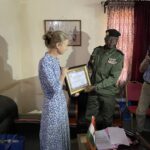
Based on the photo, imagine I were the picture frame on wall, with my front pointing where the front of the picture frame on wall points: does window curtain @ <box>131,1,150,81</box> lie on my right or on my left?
on my left

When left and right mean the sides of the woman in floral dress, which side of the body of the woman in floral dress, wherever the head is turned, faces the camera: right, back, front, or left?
right

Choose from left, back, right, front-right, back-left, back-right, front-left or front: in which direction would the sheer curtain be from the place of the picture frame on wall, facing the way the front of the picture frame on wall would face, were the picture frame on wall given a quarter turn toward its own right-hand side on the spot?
back

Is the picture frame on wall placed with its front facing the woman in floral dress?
yes

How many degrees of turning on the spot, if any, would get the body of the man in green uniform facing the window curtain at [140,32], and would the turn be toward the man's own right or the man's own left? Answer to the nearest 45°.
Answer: approximately 180°

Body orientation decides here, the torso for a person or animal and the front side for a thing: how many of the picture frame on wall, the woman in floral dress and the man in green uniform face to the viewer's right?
1

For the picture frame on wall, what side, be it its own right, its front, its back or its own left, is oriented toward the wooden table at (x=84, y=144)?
front

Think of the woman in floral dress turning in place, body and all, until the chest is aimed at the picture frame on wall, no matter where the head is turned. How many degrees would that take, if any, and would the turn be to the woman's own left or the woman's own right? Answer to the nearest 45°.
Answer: approximately 90° to the woman's own left

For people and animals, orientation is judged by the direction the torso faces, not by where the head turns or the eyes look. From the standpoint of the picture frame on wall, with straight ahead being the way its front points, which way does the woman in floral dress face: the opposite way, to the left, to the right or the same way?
to the left

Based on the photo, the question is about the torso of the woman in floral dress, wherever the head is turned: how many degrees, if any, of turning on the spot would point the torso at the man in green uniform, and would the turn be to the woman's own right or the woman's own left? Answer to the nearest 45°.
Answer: approximately 45° to the woman's own left

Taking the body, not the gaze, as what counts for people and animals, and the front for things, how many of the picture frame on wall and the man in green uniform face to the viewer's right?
0

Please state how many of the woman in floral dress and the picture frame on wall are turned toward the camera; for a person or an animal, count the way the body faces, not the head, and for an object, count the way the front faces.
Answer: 1

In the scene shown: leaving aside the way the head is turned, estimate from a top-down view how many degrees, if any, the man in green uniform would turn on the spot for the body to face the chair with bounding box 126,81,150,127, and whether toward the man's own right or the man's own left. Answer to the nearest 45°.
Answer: approximately 180°

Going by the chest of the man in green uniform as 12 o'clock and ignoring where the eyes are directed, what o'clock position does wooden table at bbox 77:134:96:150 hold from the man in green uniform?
The wooden table is roughly at 11 o'clock from the man in green uniform.

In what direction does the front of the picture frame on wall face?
toward the camera

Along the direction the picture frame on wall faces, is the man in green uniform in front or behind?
in front
